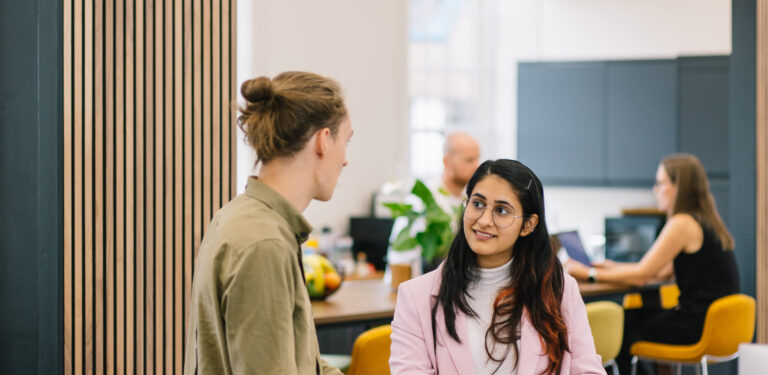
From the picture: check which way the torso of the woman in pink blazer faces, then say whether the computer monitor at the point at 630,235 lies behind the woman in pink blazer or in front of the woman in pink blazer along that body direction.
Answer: behind

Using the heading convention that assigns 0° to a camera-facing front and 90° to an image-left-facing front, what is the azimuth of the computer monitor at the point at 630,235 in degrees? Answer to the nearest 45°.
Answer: approximately 0°

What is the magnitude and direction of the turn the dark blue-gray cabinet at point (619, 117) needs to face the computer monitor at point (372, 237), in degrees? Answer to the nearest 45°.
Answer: approximately 45° to its right

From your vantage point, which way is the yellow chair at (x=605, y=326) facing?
away from the camera

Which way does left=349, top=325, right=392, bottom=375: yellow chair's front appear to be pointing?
away from the camera

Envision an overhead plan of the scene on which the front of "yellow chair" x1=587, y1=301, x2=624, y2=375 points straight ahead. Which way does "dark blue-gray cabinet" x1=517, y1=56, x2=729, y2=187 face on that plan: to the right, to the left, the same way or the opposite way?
the opposite way

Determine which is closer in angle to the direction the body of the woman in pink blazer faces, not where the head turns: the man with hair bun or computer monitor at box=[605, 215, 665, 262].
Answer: the man with hair bun

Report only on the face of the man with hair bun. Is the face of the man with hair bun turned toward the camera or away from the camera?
away from the camera

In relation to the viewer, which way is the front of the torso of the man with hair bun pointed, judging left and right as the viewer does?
facing away from the viewer and to the right of the viewer
